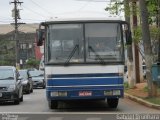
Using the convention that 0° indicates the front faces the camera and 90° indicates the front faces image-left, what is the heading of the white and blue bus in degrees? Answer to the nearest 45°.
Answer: approximately 0°

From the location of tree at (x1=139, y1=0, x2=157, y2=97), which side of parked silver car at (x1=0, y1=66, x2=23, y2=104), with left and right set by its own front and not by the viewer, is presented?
left

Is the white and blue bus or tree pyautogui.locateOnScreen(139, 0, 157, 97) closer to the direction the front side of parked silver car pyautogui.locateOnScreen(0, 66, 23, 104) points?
the white and blue bus

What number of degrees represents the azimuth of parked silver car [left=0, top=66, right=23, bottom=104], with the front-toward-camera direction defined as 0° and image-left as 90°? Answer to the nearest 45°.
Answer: approximately 0°

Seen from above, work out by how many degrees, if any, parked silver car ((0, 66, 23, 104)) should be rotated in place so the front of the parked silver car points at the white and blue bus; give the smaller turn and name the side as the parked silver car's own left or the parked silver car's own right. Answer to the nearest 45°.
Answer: approximately 45° to the parked silver car's own left

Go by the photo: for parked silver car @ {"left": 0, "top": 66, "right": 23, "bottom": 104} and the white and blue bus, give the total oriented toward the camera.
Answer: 2

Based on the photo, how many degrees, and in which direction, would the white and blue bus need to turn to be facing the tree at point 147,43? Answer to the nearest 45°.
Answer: approximately 135° to its left
